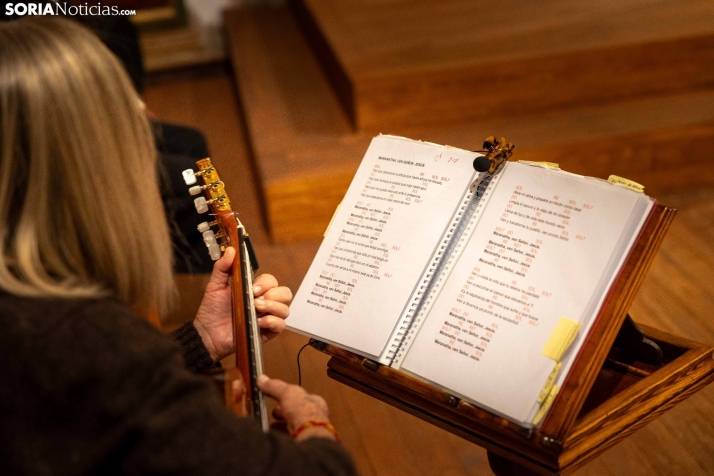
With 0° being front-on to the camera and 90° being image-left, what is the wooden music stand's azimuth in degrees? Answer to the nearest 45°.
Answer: approximately 45°
